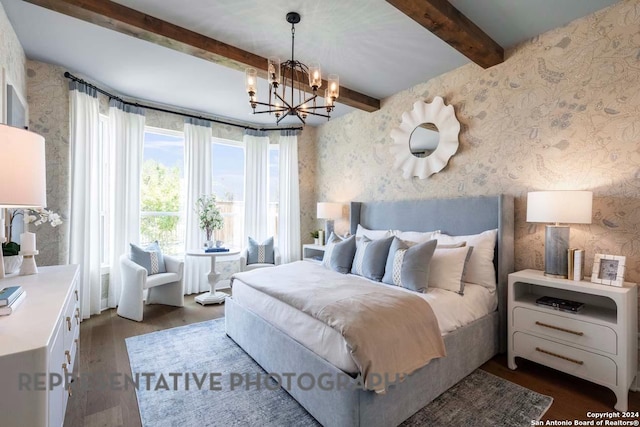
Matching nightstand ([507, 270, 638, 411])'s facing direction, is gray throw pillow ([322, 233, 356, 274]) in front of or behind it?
in front

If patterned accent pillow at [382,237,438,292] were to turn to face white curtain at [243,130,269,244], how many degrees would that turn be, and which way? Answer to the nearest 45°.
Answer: approximately 90° to its right

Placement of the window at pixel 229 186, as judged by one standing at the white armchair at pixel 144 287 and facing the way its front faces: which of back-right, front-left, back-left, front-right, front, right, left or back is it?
left

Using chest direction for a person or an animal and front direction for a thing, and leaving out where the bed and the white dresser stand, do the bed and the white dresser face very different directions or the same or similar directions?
very different directions

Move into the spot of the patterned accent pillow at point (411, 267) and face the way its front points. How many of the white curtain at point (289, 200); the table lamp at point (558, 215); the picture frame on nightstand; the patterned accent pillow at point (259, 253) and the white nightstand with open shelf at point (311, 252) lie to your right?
3

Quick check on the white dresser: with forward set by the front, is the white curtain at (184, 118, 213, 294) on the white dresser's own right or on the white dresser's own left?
on the white dresser's own left

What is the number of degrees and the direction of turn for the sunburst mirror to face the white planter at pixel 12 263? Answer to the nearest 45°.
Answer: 0° — it already faces it

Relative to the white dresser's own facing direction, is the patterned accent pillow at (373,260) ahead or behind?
ahead

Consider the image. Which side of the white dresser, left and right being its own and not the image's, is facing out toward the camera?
right

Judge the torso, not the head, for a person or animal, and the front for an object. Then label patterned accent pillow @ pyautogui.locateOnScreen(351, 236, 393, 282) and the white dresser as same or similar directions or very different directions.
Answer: very different directions

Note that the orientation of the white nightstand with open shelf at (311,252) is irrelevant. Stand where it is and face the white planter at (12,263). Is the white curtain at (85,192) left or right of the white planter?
right

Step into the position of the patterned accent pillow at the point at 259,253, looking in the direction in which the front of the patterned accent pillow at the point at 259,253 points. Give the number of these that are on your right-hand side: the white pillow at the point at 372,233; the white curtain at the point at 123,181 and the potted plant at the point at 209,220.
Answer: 2

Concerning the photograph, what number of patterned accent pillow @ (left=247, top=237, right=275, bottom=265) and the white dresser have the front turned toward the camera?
1

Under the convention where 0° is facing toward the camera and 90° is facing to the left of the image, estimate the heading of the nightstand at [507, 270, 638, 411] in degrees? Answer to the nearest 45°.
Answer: approximately 45°
